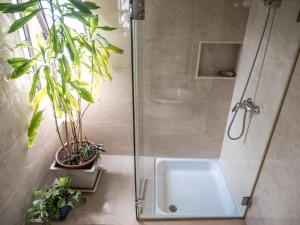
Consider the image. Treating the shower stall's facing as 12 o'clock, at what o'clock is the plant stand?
The plant stand is roughly at 2 o'clock from the shower stall.

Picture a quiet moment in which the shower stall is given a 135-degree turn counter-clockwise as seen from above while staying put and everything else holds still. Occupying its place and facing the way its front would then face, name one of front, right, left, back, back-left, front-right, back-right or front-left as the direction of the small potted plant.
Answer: back

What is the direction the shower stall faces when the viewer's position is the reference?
facing the viewer

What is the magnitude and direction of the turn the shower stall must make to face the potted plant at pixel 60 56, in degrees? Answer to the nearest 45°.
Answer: approximately 45° to its right
